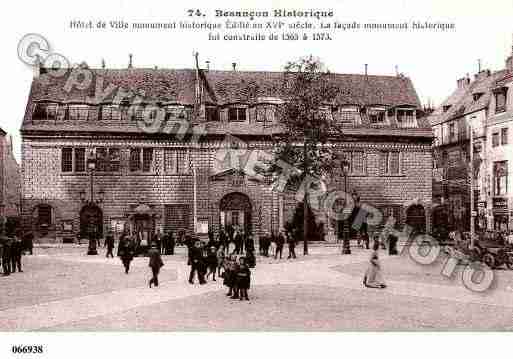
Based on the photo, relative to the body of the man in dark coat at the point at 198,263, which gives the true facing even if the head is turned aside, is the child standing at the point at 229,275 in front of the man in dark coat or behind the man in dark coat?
in front

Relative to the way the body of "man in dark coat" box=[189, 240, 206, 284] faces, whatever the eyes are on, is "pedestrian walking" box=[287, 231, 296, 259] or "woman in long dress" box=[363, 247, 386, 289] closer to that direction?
the woman in long dress

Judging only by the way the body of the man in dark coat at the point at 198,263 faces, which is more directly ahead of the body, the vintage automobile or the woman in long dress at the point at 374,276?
the woman in long dress

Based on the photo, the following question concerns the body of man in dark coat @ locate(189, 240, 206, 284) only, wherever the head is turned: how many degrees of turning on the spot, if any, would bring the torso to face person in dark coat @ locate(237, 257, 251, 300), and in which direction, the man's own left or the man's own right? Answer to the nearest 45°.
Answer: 0° — they already face them

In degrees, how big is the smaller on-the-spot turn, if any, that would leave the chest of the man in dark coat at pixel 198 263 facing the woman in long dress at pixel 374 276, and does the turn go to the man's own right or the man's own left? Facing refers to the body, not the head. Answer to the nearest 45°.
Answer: approximately 90° to the man's own left

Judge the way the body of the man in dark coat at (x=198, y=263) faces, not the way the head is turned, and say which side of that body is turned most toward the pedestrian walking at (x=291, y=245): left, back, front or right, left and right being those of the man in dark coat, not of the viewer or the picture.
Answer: back

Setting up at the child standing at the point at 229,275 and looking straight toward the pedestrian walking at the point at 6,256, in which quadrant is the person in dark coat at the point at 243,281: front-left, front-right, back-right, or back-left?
back-left

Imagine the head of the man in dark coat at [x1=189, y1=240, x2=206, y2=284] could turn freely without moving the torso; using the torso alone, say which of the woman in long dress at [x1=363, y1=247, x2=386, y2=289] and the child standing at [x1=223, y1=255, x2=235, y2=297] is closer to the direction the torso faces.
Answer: the child standing

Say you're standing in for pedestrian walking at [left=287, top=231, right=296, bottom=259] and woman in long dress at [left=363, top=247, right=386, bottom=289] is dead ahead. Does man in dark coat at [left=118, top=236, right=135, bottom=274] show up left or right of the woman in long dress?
right

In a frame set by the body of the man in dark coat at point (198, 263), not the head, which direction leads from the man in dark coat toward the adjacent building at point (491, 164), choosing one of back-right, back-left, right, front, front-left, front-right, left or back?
back-left

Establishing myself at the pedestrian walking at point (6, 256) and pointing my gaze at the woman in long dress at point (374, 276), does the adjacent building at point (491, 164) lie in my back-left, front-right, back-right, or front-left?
front-left

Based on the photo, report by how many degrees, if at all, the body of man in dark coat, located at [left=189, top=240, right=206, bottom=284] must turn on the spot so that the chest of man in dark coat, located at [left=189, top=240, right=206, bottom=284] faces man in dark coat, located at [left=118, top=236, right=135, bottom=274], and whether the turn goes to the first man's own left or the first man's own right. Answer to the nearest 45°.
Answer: approximately 135° to the first man's own right

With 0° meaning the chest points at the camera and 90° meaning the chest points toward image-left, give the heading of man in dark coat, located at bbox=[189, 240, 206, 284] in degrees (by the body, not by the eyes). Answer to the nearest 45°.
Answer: approximately 0°
